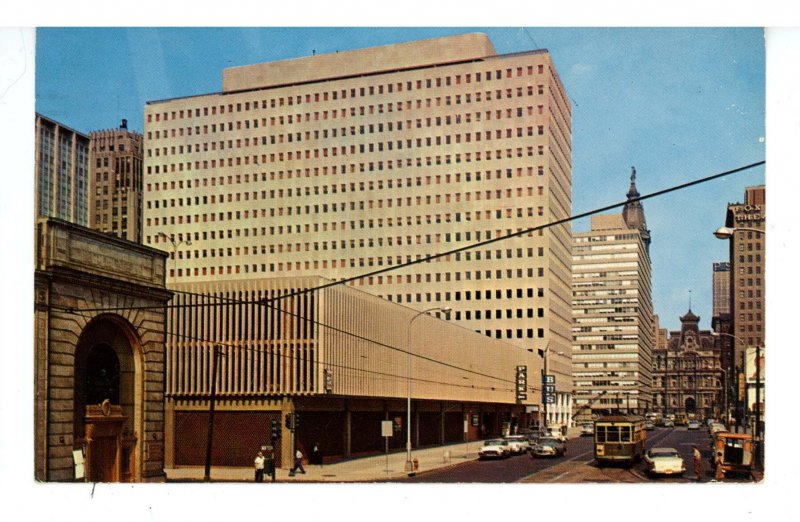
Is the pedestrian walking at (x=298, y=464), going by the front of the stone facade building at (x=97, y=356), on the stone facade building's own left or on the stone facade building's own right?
on the stone facade building's own left

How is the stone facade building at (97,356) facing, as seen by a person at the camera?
facing the viewer and to the right of the viewer

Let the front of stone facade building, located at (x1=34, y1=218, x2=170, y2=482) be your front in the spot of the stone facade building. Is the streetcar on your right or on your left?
on your left

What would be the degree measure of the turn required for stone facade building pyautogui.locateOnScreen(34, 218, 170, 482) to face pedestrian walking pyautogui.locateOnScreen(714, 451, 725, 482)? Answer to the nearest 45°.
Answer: approximately 45° to its left
